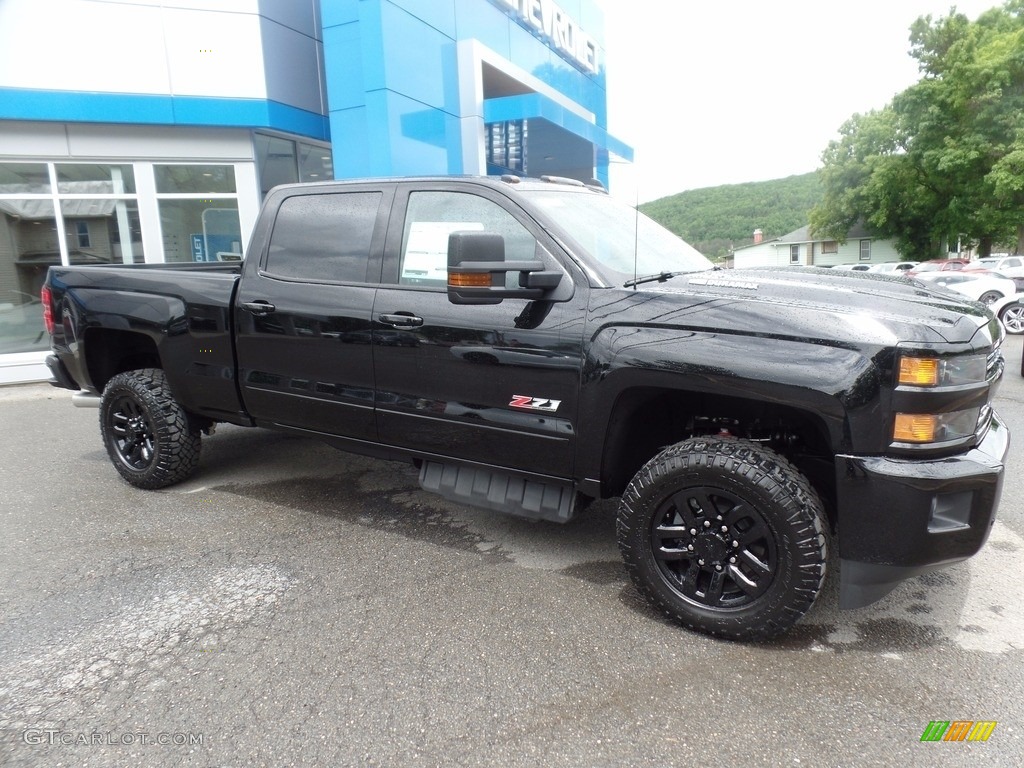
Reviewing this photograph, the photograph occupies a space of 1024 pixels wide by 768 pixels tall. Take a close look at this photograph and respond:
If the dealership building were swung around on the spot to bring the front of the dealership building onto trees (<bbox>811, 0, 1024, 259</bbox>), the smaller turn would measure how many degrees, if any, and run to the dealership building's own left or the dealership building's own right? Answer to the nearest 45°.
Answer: approximately 90° to the dealership building's own left

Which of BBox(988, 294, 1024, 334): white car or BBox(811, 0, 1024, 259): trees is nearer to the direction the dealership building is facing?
the white car

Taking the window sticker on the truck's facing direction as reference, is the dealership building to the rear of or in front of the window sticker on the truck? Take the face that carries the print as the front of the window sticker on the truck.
to the rear

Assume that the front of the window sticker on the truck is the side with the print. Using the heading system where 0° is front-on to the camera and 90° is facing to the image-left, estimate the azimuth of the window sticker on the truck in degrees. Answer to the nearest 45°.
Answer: approximately 0°

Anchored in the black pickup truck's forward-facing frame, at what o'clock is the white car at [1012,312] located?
The white car is roughly at 9 o'clock from the black pickup truck.

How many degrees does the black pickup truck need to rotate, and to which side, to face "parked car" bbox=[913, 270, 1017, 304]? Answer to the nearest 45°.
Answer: approximately 90° to its left

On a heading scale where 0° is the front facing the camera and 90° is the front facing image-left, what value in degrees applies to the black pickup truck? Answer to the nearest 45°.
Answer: approximately 315°

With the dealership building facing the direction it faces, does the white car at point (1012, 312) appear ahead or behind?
ahead

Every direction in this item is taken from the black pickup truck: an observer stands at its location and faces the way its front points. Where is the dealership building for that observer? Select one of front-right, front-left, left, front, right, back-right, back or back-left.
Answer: back

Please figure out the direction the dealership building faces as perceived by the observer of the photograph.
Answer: facing the viewer and to the right of the viewer

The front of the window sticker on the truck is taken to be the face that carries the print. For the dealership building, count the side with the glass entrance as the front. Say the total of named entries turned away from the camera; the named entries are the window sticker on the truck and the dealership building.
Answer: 0

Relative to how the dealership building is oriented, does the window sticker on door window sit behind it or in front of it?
in front

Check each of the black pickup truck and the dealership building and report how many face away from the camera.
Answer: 0
